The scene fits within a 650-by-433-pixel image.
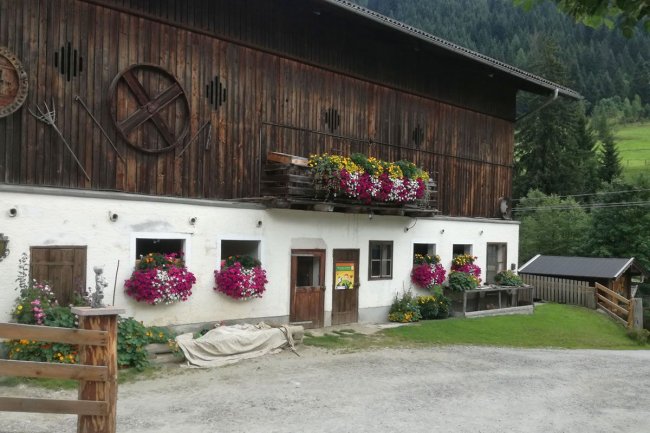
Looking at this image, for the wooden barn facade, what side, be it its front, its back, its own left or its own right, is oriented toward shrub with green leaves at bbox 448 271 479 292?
left

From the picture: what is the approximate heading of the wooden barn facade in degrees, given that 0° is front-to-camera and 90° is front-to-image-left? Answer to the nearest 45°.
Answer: approximately 315°

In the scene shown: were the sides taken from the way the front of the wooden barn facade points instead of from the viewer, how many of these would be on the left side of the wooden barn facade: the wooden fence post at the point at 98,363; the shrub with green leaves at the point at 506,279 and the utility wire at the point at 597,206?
2

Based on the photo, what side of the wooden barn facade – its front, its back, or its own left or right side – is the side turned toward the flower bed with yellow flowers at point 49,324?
right

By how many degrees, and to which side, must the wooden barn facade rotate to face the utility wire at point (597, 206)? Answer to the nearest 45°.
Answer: approximately 90° to its left

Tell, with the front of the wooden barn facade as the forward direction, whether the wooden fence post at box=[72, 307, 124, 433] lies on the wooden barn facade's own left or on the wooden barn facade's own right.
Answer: on the wooden barn facade's own right

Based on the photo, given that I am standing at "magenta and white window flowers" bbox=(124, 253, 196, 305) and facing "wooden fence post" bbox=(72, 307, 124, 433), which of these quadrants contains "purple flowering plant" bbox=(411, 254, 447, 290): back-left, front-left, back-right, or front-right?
back-left

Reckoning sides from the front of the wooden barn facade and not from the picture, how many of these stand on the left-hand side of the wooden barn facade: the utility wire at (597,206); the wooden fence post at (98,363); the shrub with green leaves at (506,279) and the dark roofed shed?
3

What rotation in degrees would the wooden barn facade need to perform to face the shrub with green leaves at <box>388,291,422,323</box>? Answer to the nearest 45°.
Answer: approximately 90° to its left

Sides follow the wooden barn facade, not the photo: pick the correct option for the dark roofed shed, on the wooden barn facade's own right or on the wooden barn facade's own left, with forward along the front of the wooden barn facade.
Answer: on the wooden barn facade's own left

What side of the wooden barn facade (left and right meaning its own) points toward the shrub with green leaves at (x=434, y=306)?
left

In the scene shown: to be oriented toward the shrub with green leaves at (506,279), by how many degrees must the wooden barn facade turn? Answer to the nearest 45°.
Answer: approximately 90° to its left

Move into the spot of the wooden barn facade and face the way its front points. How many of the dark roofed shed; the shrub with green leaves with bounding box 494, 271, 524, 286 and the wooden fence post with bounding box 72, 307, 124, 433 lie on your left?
2
